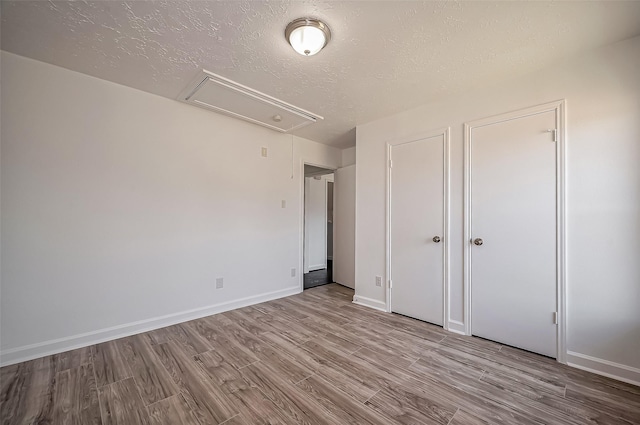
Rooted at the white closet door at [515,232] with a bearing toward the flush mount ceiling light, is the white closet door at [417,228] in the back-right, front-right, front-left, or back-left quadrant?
front-right

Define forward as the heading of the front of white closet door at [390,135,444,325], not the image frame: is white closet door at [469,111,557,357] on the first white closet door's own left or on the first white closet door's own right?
on the first white closet door's own left

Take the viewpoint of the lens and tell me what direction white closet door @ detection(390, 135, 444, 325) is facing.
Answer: facing the viewer and to the left of the viewer

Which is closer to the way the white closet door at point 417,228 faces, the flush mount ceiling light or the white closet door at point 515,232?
the flush mount ceiling light

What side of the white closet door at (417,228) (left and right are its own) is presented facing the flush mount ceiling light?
front
